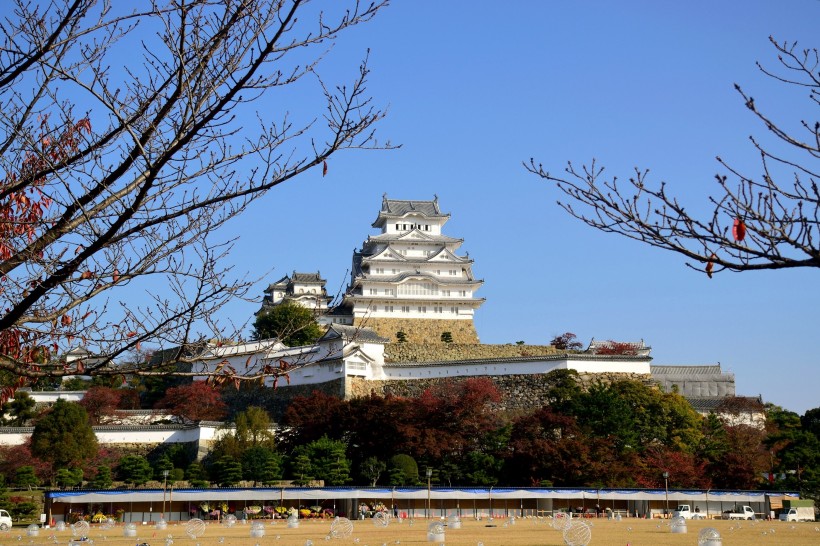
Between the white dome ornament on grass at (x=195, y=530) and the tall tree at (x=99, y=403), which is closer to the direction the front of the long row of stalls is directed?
the white dome ornament on grass

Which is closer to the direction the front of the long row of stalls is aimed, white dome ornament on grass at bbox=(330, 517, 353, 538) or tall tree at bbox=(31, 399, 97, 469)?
the white dome ornament on grass

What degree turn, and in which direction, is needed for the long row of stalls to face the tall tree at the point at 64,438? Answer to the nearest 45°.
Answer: approximately 90° to its right

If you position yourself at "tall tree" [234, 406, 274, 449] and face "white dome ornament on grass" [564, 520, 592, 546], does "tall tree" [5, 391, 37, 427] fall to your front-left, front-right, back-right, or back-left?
back-right

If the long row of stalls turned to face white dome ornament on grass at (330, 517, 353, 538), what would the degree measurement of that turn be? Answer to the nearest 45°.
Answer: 0° — it already faces it

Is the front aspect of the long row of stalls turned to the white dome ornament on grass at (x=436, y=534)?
yes

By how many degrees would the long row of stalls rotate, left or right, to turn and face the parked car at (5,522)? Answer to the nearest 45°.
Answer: approximately 45° to its right

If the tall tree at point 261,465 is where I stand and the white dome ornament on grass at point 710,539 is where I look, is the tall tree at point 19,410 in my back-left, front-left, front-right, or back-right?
back-right

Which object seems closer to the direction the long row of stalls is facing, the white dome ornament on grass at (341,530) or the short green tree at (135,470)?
the white dome ornament on grass

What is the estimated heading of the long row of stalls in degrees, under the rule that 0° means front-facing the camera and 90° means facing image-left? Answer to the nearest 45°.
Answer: approximately 0°
